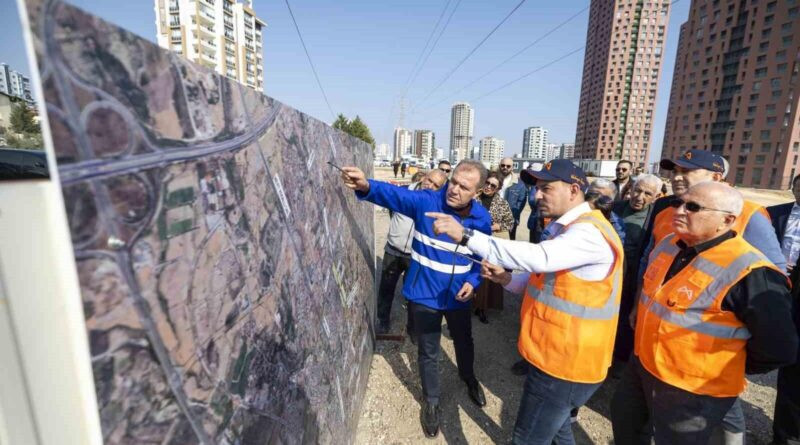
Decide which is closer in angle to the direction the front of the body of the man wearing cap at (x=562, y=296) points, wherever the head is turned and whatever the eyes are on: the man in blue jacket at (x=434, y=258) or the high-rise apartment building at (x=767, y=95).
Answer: the man in blue jacket

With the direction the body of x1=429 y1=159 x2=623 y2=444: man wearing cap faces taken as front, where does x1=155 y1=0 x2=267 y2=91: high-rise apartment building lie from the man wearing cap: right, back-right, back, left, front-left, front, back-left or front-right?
front-right

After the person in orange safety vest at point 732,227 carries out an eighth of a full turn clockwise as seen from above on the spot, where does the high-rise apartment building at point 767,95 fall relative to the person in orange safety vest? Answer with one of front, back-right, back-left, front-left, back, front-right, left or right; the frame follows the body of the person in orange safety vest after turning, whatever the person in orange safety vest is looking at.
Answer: right

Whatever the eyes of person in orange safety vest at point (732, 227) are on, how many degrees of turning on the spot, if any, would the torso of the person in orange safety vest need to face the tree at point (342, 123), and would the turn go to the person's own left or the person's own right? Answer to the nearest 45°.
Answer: approximately 90° to the person's own right

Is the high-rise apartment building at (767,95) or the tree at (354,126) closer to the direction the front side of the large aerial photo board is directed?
the high-rise apartment building

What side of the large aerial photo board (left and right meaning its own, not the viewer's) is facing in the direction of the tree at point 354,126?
left

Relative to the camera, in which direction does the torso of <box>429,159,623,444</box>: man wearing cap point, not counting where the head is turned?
to the viewer's left

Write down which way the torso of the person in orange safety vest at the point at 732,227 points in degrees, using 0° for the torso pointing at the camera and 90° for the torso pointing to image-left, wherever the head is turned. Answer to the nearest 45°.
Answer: approximately 45°

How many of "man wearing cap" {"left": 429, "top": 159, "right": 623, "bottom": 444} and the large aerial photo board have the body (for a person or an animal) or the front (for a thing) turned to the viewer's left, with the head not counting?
1

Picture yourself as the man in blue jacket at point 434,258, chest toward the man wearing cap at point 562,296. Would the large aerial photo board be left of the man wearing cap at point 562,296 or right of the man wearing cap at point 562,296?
right

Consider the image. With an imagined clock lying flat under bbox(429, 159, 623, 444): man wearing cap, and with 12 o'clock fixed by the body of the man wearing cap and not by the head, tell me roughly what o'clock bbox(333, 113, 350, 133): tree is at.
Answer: The tree is roughly at 2 o'clock from the man wearing cap.

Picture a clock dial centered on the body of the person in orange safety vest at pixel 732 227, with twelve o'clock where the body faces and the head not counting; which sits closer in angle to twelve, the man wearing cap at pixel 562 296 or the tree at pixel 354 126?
the man wearing cap

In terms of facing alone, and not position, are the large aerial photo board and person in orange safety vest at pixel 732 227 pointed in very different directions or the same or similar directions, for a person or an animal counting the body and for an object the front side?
very different directions

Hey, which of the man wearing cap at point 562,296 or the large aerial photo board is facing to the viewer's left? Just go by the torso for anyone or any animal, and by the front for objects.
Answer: the man wearing cap

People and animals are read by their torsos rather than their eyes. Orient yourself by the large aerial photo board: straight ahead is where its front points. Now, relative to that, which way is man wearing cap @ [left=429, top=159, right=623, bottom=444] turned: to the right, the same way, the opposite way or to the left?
the opposite way
